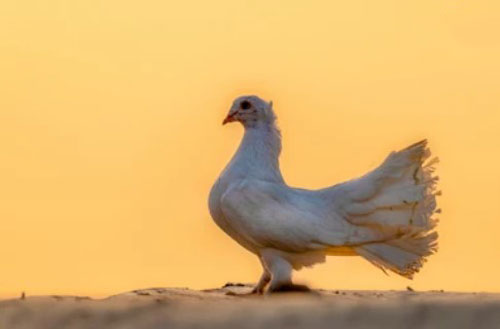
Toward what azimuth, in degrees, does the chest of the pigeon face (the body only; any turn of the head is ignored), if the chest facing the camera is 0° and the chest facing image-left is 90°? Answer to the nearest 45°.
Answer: approximately 90°
